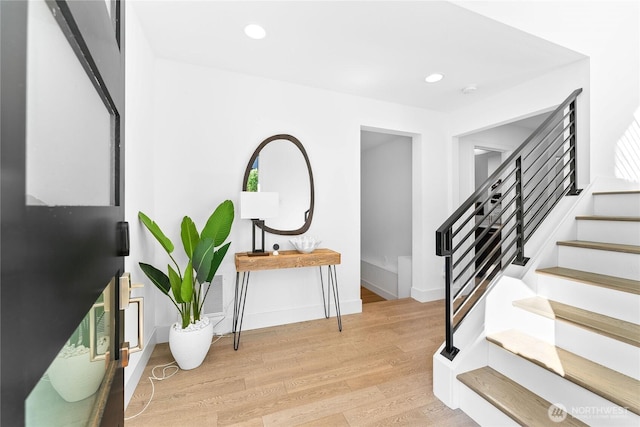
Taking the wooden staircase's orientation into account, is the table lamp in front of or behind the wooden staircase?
in front

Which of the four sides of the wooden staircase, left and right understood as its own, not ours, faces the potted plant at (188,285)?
front

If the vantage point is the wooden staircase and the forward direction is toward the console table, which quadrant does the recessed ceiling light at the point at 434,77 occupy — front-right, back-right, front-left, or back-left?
front-right

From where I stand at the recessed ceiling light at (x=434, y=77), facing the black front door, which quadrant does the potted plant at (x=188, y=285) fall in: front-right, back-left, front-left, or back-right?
front-right

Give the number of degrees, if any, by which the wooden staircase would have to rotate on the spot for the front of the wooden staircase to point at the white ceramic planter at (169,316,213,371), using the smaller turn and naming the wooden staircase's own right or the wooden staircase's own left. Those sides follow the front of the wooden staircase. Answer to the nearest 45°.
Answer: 0° — it already faces it

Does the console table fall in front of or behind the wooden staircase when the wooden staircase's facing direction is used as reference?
in front

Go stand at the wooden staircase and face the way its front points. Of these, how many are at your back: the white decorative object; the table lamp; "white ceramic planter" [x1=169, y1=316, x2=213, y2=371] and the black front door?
0

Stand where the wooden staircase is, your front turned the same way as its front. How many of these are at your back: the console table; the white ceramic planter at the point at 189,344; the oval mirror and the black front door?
0

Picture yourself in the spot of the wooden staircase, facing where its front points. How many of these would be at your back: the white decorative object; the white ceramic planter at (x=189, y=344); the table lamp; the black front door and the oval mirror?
0

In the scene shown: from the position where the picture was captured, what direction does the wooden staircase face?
facing the viewer and to the left of the viewer

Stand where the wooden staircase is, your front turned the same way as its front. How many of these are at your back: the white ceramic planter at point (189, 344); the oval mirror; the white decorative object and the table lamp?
0

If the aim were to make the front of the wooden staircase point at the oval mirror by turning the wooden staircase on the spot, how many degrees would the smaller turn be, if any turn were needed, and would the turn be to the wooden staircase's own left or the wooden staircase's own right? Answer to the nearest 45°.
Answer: approximately 45° to the wooden staircase's own right

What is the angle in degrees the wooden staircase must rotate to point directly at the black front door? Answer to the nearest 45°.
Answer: approximately 45° to its left
